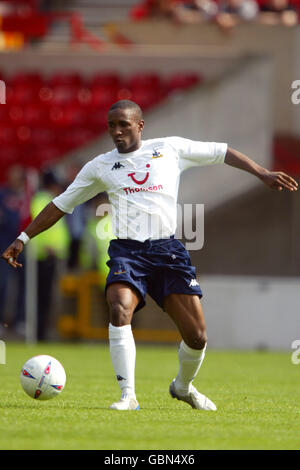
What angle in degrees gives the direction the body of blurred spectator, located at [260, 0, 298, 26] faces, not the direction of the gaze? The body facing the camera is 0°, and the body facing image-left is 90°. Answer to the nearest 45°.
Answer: approximately 0°

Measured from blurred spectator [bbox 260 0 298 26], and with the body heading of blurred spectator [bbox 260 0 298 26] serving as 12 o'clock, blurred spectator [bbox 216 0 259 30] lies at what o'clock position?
blurred spectator [bbox 216 0 259 30] is roughly at 2 o'clock from blurred spectator [bbox 260 0 298 26].

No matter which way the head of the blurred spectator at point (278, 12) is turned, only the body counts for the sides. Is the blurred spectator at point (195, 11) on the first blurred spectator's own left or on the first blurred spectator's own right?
on the first blurred spectator's own right

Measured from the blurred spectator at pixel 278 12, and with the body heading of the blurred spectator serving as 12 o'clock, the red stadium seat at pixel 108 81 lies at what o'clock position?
The red stadium seat is roughly at 2 o'clock from the blurred spectator.

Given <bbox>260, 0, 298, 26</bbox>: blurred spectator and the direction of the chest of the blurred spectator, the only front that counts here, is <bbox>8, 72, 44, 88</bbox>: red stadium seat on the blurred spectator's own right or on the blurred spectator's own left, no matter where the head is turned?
on the blurred spectator's own right

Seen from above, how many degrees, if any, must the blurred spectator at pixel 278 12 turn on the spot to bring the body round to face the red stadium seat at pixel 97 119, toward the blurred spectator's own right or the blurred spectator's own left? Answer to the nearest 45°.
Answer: approximately 45° to the blurred spectator's own right

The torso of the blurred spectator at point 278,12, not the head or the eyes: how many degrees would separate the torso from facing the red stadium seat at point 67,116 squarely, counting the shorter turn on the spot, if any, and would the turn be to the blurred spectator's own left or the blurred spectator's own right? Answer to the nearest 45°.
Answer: approximately 45° to the blurred spectator's own right

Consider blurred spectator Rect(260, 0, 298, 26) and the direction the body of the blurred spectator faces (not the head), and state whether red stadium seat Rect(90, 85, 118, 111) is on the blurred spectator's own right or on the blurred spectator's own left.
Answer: on the blurred spectator's own right
